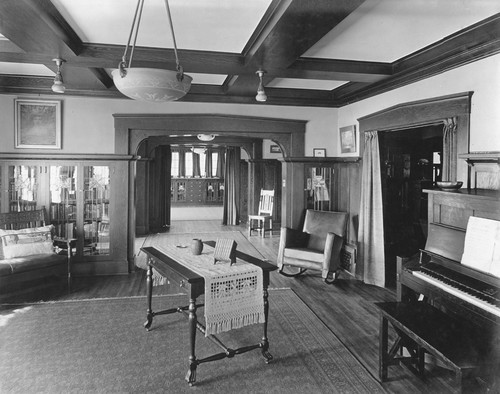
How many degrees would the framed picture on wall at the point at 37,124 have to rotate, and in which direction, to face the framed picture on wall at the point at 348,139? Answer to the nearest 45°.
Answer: approximately 90° to its left

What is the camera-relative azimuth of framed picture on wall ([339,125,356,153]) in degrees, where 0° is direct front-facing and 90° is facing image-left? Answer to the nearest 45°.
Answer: approximately 45°

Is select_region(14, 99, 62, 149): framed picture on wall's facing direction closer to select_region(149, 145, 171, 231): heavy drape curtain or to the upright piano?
the upright piano

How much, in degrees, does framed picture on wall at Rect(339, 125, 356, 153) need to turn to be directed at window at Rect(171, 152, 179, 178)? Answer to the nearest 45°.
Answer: approximately 90° to its right

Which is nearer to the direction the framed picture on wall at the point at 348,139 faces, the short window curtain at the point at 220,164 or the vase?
the vase

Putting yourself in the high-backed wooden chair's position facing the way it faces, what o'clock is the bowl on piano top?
The bowl on piano top is roughly at 10 o'clock from the high-backed wooden chair.

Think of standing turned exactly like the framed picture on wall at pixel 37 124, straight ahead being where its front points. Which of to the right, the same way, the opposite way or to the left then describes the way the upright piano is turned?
to the right

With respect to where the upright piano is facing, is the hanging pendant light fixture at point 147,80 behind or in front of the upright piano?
in front

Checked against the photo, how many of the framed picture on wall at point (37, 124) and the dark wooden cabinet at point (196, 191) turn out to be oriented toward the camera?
2
